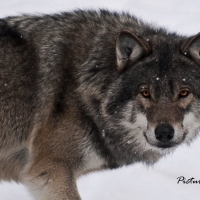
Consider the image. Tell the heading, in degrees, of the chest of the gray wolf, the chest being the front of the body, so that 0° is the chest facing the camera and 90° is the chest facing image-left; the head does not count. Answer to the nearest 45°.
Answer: approximately 270°
